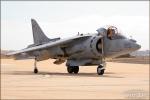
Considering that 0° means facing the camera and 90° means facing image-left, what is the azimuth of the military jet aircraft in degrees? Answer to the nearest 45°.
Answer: approximately 315°
